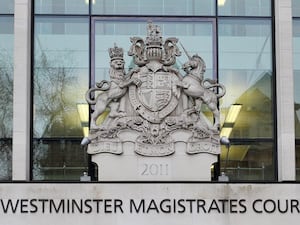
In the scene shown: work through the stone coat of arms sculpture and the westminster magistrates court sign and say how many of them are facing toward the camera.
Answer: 2

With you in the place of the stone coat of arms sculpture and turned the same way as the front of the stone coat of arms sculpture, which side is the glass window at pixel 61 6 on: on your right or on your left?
on your right

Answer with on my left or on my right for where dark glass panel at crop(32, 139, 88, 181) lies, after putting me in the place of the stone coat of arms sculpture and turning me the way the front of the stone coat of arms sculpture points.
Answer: on my right

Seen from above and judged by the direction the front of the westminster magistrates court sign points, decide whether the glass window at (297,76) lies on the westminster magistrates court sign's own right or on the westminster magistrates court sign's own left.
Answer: on the westminster magistrates court sign's own left

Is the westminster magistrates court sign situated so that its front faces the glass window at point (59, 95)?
no

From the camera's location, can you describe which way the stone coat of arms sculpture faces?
facing the viewer

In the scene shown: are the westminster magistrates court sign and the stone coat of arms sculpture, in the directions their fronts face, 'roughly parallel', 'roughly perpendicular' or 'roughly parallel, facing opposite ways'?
roughly parallel
